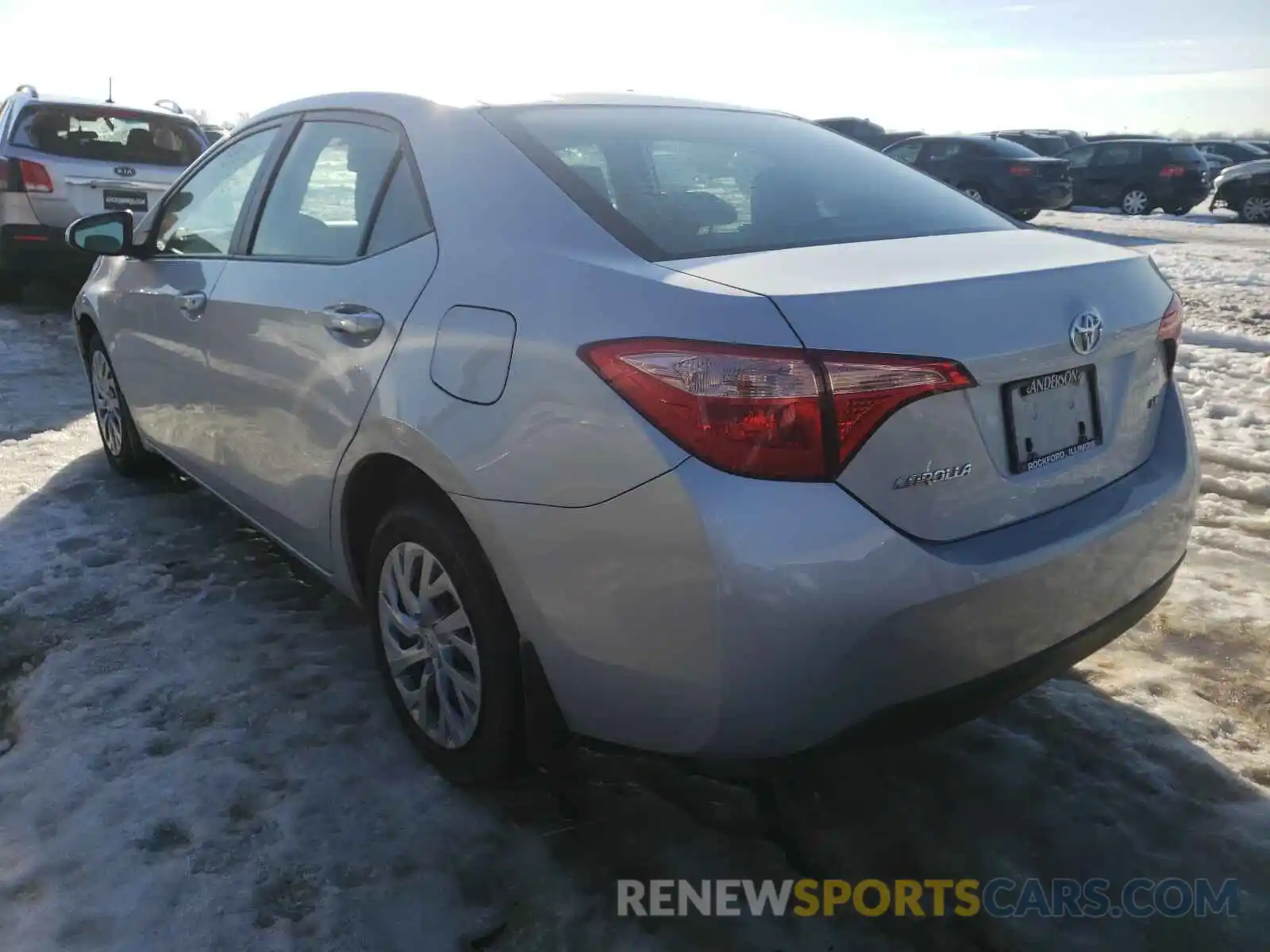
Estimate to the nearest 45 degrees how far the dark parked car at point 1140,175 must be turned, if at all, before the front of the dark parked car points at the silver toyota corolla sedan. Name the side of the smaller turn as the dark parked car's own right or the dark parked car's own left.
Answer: approximately 135° to the dark parked car's own left

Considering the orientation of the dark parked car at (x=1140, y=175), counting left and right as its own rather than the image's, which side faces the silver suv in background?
left

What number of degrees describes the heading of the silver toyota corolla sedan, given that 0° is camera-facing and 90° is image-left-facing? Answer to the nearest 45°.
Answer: approximately 135°

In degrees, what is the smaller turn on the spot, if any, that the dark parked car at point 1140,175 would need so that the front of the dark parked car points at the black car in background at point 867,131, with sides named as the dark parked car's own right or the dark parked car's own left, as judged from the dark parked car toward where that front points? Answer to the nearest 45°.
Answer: approximately 45° to the dark parked car's own left

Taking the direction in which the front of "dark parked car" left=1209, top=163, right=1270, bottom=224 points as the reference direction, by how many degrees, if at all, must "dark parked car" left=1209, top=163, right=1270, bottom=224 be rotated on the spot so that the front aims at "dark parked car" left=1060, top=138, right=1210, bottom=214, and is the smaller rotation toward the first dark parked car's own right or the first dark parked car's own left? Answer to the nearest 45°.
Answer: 0° — it already faces it

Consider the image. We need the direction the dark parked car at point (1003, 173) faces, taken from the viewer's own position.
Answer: facing away from the viewer and to the left of the viewer

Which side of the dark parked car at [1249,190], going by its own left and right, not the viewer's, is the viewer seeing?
left
